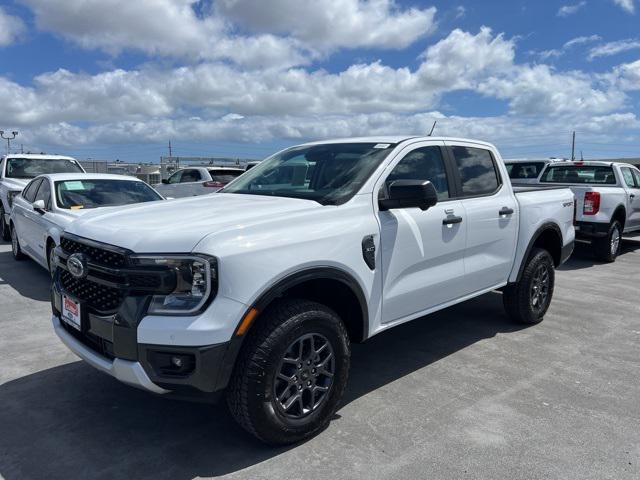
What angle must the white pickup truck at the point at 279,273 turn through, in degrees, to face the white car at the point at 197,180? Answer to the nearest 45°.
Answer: approximately 135° to its right

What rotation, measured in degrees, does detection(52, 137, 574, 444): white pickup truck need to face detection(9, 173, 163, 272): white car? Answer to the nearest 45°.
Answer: approximately 90° to its right

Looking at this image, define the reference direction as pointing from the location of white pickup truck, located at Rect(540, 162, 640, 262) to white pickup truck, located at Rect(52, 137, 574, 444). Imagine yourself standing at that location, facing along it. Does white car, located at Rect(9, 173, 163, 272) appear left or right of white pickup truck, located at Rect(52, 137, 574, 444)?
right

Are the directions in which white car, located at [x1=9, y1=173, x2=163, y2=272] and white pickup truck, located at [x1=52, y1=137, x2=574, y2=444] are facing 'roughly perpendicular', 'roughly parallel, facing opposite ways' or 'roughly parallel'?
roughly perpendicular

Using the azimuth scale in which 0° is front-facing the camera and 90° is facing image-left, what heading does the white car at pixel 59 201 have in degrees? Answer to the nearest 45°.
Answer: approximately 315°

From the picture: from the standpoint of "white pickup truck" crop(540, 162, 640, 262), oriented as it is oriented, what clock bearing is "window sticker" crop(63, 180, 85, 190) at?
The window sticker is roughly at 6 o'clock from the white pickup truck.

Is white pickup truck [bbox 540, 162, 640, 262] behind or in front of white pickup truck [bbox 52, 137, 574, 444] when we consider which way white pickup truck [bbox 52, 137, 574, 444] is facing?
behind

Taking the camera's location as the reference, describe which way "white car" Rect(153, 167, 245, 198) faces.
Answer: facing away from the viewer and to the left of the viewer

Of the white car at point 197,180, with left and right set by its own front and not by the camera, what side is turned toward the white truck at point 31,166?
left

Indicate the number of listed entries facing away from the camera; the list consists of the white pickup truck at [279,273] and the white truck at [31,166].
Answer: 0

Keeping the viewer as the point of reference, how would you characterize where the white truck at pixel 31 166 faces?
facing the viewer and to the right of the viewer
